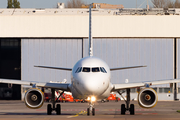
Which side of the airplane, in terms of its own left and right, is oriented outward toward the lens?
front
